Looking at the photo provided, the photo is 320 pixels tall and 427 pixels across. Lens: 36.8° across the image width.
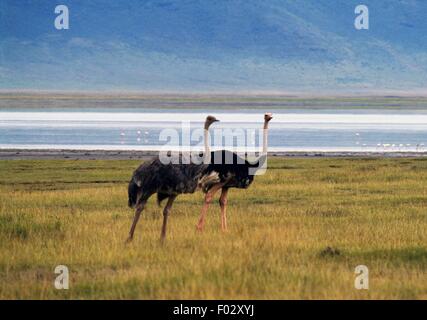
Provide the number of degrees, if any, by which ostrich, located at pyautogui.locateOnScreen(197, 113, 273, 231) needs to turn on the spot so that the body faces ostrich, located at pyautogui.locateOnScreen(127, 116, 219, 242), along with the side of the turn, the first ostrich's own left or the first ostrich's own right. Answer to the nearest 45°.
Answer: approximately 135° to the first ostrich's own right

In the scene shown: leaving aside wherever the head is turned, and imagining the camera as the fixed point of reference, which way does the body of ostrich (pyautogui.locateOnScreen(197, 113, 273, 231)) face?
to the viewer's right

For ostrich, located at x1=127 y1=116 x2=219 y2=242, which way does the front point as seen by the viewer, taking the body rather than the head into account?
to the viewer's right

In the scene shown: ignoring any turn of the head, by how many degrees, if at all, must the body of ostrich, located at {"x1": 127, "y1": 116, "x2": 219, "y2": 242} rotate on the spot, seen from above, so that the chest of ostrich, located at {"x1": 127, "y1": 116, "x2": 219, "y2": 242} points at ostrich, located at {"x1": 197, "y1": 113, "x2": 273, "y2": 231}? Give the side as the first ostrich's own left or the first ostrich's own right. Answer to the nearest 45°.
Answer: approximately 45° to the first ostrich's own left

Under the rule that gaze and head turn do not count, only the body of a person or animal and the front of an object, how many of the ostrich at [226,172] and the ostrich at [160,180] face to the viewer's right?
2
